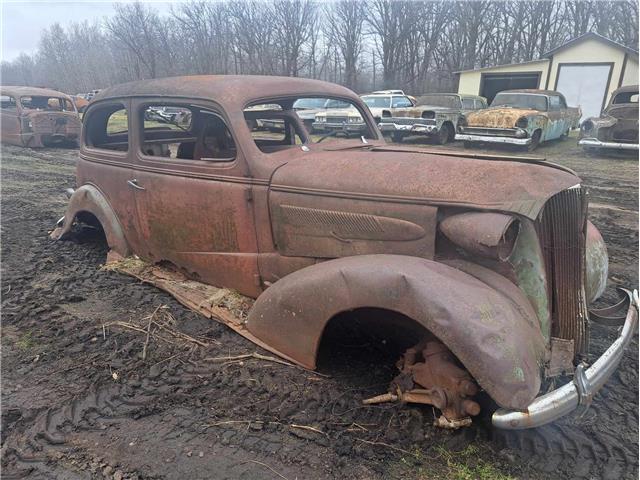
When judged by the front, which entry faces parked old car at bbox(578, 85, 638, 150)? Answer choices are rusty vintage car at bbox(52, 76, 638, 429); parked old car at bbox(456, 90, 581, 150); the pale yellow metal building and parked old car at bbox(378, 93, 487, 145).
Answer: the pale yellow metal building

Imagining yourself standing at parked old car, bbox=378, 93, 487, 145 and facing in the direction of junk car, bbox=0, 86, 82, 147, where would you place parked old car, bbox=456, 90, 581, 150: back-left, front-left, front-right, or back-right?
back-left

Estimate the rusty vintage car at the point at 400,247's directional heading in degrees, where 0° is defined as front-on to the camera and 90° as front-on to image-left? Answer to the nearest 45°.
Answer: approximately 315°

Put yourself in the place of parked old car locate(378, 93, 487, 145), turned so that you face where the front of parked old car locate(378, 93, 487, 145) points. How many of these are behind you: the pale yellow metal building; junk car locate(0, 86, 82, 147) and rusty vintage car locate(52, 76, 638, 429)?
1

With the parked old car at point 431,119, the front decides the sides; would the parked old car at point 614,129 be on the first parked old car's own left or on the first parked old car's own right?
on the first parked old car's own left

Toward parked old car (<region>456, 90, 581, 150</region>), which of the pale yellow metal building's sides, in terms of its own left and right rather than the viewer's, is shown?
front

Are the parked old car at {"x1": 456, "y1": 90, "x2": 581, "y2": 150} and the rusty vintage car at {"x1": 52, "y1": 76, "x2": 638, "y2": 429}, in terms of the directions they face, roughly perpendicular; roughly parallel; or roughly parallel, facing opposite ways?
roughly perpendicular

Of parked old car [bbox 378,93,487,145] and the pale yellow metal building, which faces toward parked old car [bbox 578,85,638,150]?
the pale yellow metal building

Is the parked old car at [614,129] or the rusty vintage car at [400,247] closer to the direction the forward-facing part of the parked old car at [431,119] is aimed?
the rusty vintage car

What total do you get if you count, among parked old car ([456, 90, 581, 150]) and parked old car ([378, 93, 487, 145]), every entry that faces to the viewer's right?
0

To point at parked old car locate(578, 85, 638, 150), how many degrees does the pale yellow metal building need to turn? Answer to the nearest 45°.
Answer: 0° — it already faces it

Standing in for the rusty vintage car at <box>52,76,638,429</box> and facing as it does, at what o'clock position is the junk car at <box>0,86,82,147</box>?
The junk car is roughly at 6 o'clock from the rusty vintage car.

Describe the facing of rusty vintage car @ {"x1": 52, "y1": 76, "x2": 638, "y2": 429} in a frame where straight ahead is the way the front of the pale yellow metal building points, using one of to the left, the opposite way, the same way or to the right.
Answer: to the left
